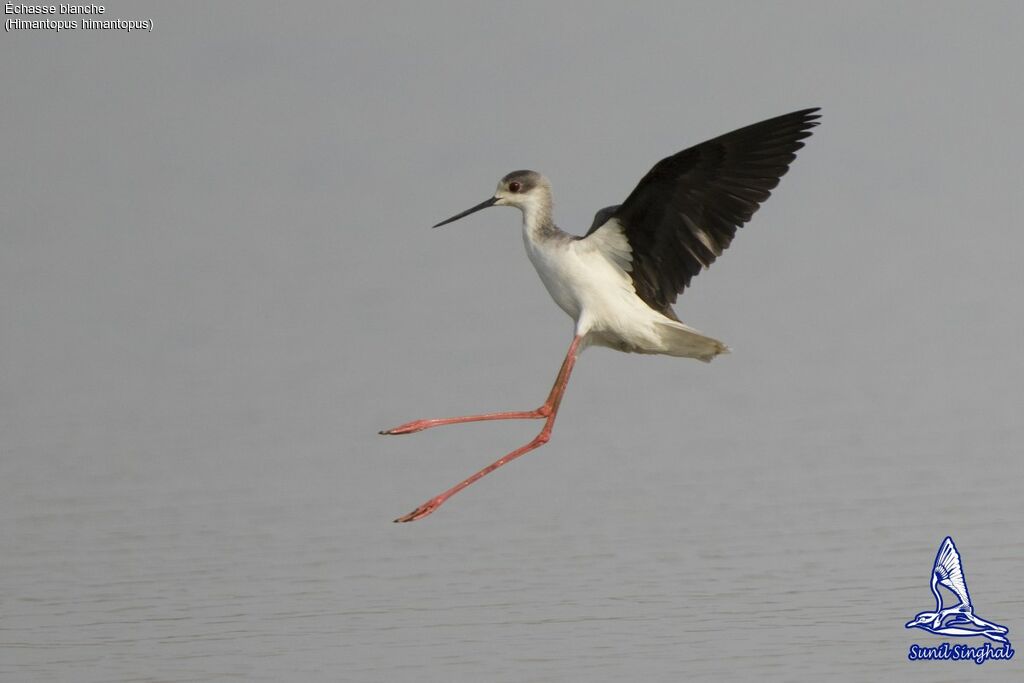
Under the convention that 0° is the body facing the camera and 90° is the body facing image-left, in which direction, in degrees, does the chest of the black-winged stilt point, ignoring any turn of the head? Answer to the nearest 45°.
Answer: approximately 90°
